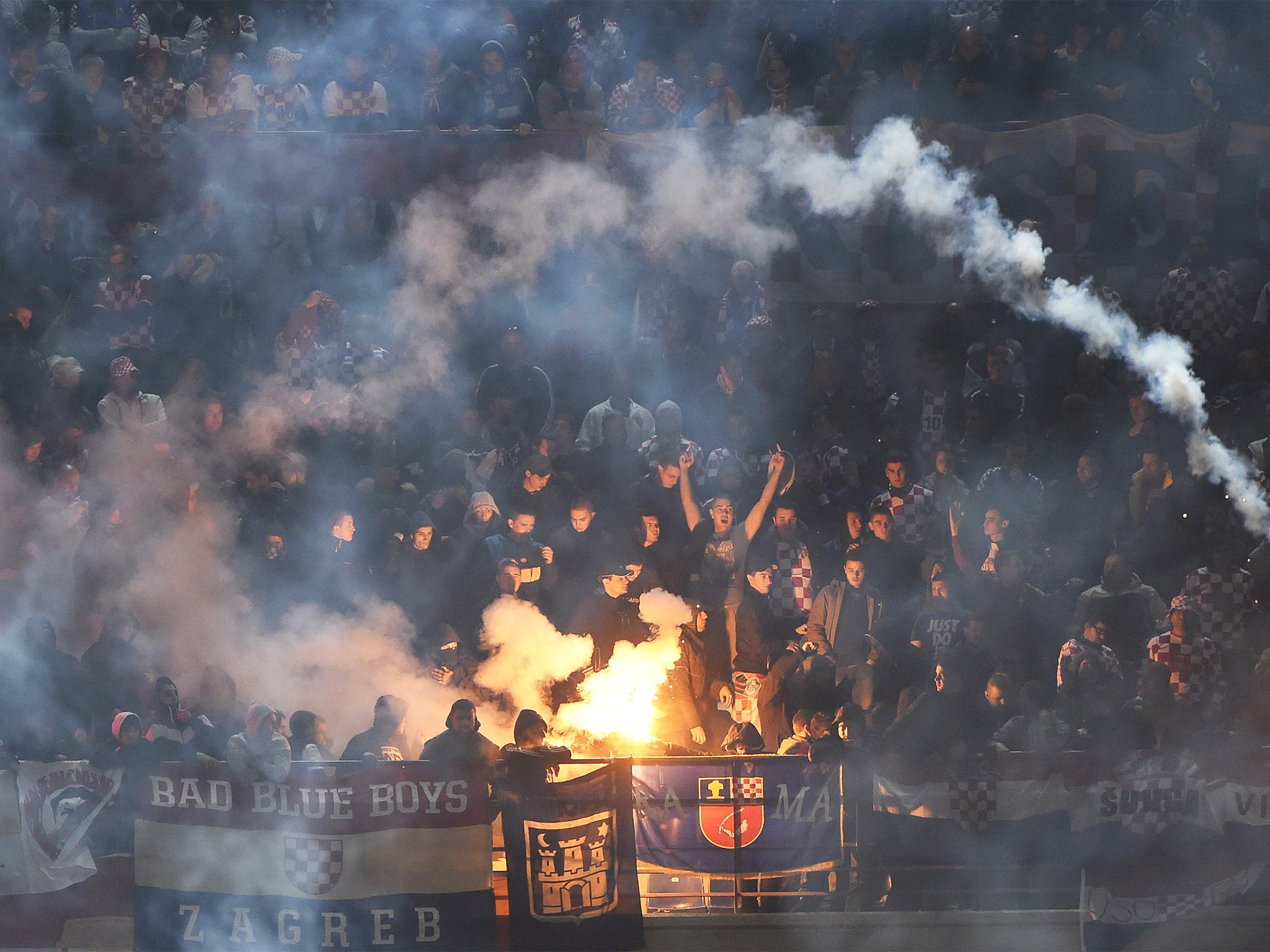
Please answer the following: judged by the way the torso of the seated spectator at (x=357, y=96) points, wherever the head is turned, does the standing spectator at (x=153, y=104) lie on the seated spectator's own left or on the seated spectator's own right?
on the seated spectator's own right

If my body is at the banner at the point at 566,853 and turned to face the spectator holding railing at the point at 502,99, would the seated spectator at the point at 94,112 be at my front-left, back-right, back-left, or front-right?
front-left

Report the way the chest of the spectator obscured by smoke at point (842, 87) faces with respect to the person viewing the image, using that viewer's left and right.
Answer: facing the viewer

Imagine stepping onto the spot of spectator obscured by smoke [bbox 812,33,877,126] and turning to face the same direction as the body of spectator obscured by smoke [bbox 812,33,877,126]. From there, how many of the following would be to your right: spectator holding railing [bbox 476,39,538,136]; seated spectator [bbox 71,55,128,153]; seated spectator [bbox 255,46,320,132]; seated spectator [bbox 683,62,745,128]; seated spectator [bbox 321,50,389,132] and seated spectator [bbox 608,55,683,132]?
6

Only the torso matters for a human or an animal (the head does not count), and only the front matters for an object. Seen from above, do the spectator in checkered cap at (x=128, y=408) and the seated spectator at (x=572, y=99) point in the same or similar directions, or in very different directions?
same or similar directions

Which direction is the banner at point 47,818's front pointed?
toward the camera

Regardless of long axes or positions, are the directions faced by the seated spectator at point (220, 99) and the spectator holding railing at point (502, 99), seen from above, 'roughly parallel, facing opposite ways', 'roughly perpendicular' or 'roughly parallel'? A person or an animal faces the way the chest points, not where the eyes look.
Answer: roughly parallel

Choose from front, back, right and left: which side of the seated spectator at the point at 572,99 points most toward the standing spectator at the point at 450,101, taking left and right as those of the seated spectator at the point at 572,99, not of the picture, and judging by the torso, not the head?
right

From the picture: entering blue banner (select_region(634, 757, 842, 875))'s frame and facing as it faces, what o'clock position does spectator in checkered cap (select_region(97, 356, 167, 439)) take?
The spectator in checkered cap is roughly at 4 o'clock from the blue banner.

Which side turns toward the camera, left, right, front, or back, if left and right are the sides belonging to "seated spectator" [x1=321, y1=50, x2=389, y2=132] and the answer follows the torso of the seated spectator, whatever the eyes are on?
front
